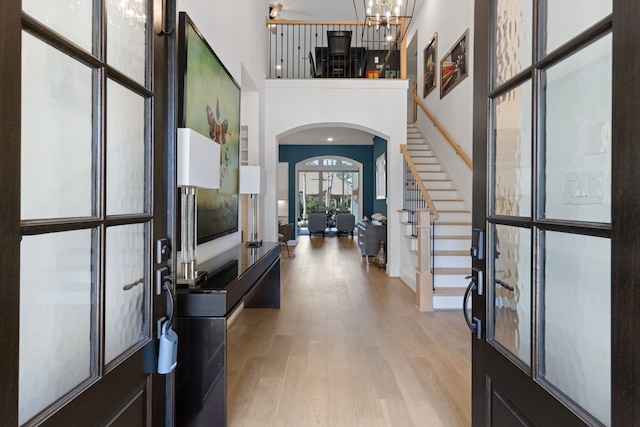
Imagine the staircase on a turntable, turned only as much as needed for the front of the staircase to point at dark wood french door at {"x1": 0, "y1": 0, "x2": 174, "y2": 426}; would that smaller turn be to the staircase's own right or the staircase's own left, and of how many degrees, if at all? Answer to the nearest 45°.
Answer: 0° — it already faces it

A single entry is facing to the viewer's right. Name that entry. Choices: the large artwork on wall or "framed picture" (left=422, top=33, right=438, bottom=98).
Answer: the large artwork on wall

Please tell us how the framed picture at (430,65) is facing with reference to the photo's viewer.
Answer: facing to the left of the viewer

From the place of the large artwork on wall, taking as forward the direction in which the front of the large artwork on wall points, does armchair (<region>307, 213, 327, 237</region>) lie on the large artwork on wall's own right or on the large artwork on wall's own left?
on the large artwork on wall's own left

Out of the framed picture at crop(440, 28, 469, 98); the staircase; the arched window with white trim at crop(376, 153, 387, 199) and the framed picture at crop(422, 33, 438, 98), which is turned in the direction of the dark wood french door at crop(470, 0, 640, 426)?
the staircase

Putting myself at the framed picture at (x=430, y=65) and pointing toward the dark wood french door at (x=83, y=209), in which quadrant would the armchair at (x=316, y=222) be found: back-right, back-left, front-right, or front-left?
back-right

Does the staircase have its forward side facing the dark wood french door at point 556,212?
yes
